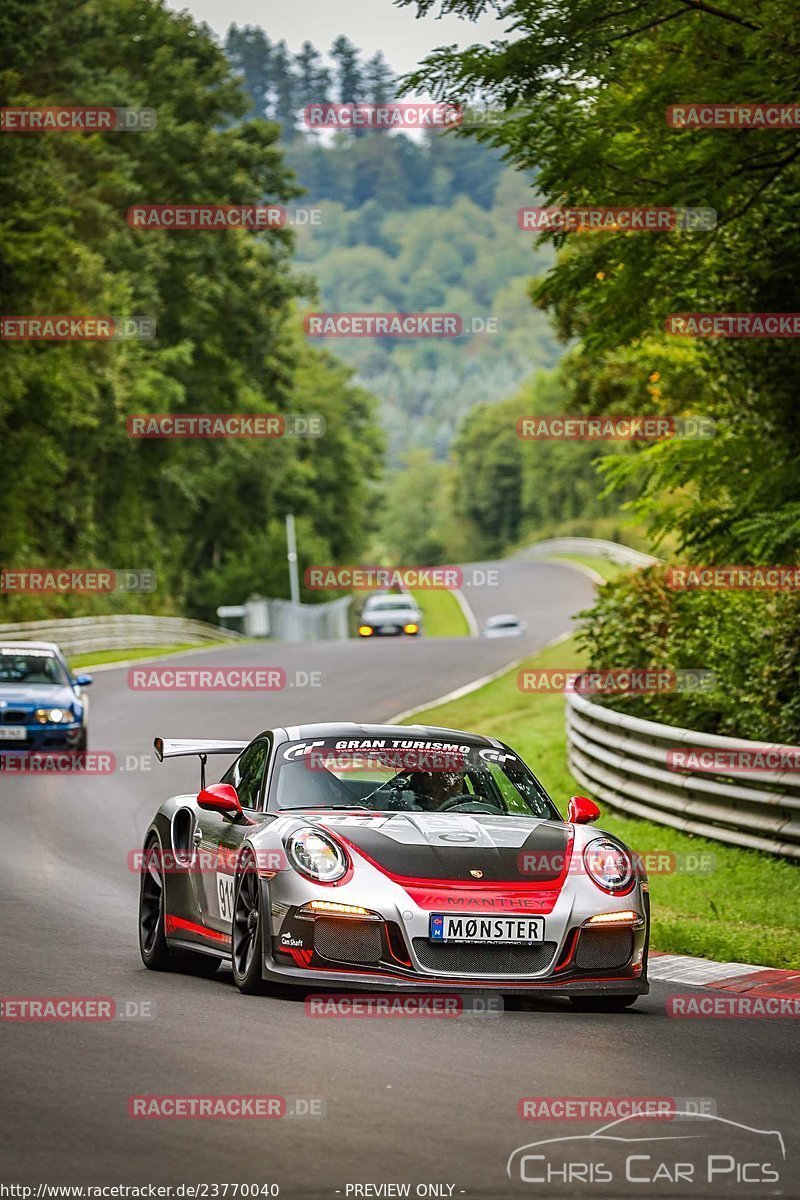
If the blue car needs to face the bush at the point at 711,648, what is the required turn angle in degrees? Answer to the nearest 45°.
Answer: approximately 45° to its left

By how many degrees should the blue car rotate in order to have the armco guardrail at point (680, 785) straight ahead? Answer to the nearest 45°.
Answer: approximately 45° to its left

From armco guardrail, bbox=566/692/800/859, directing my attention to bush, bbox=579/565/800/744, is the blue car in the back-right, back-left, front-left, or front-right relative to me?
front-left

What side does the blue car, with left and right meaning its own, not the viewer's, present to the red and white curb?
front

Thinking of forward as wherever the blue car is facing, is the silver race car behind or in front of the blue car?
in front

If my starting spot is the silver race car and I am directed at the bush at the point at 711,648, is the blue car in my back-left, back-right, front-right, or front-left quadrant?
front-left

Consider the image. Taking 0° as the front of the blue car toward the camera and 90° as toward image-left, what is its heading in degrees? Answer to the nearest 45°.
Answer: approximately 0°

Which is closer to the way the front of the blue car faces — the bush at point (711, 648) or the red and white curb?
the red and white curb
